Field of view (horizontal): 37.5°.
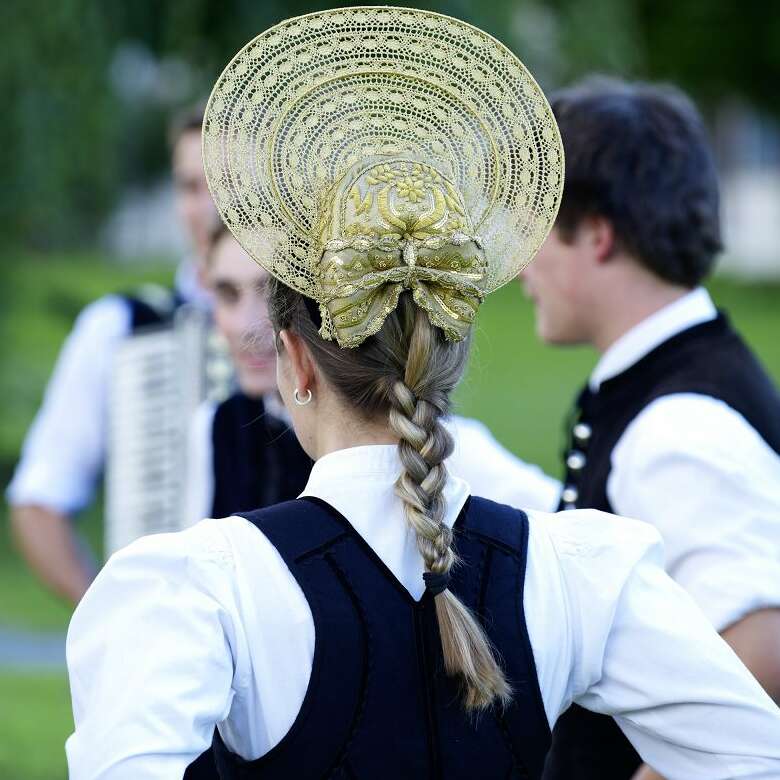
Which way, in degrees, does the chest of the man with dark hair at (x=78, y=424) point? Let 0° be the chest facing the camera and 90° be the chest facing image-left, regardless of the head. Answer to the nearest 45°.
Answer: approximately 0°

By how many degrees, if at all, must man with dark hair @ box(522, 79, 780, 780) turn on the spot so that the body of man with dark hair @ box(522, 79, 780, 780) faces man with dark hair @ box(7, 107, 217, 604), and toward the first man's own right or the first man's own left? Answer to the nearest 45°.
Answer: approximately 45° to the first man's own right

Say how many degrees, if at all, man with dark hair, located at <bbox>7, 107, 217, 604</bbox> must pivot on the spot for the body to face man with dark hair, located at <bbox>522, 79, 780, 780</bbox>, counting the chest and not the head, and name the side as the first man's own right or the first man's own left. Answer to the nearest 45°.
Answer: approximately 45° to the first man's own left

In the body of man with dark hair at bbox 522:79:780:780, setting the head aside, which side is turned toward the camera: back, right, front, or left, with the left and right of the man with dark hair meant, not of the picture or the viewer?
left

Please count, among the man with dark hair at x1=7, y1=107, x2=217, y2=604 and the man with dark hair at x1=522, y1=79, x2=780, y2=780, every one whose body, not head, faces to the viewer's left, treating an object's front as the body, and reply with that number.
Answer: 1
